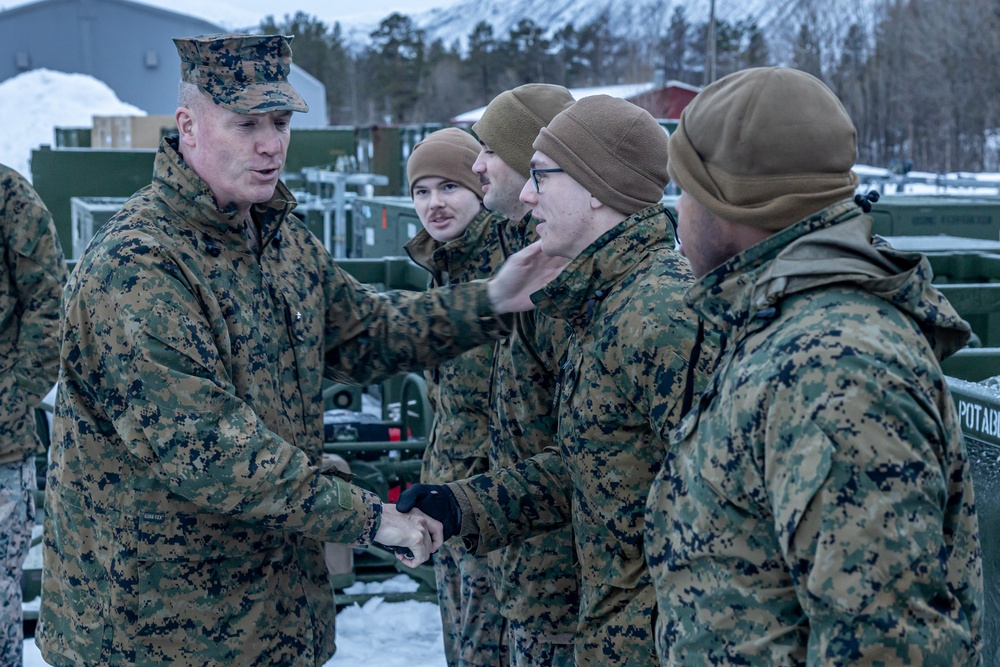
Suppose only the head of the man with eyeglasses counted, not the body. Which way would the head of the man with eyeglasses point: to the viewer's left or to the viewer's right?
to the viewer's left

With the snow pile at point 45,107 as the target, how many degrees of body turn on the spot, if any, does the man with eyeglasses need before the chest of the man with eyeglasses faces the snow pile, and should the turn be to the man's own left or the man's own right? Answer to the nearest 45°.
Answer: approximately 45° to the man's own right

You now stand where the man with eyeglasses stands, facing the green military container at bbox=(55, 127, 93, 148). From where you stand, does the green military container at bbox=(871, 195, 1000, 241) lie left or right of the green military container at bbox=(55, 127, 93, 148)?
right

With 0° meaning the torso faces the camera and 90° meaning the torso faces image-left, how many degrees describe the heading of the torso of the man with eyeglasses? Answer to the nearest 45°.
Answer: approximately 90°

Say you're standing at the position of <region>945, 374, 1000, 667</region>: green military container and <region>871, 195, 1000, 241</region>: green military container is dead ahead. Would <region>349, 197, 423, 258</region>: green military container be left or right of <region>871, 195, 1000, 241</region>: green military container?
left

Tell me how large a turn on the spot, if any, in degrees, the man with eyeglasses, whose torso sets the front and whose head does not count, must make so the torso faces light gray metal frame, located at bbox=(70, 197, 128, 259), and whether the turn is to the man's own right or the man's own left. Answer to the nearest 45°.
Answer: approximately 45° to the man's own right

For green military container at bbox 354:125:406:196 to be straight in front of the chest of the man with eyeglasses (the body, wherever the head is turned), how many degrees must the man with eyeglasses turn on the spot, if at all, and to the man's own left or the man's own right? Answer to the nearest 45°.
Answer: approximately 90° to the man's own right

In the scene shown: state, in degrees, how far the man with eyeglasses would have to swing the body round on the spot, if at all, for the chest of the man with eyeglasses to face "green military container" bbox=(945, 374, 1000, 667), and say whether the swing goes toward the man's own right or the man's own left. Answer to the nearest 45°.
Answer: approximately 180°

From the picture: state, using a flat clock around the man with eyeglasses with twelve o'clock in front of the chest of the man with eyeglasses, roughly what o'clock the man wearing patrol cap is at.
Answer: The man wearing patrol cap is roughly at 12 o'clock from the man with eyeglasses.

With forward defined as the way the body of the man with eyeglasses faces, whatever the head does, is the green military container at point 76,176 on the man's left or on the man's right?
on the man's right
